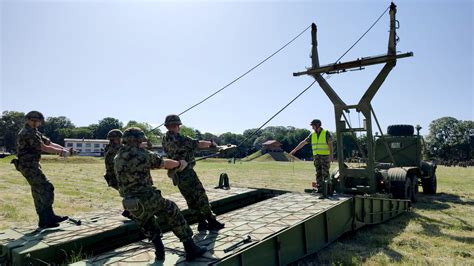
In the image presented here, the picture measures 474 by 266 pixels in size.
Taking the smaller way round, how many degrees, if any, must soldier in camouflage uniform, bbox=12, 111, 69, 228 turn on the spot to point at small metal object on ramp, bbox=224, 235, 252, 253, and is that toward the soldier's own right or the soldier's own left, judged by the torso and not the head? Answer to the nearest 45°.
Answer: approximately 45° to the soldier's own right

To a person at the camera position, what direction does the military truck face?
facing away from the viewer and to the right of the viewer

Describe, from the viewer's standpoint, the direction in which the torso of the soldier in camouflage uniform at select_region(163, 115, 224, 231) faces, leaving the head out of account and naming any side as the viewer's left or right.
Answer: facing to the right of the viewer

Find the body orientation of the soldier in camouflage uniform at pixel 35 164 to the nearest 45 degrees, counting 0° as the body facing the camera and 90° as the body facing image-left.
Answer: approximately 270°

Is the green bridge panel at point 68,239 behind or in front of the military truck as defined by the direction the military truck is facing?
behind

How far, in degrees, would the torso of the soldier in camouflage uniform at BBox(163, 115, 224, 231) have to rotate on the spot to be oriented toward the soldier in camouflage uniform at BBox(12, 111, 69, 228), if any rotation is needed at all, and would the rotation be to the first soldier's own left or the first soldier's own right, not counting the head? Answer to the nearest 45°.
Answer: approximately 180°

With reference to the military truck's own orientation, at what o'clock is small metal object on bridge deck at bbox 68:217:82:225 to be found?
The small metal object on bridge deck is roughly at 6 o'clock from the military truck.

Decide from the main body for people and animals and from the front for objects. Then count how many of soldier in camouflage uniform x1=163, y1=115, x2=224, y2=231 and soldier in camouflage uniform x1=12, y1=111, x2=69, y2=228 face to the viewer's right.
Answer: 2

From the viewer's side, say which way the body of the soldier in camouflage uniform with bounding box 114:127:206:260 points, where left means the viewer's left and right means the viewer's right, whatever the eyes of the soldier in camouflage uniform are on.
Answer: facing away from the viewer and to the right of the viewer
